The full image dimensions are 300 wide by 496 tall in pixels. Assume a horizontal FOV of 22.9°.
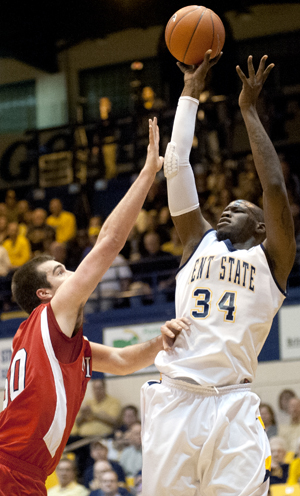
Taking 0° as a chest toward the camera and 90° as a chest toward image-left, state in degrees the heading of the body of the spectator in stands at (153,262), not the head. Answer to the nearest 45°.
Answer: approximately 0°

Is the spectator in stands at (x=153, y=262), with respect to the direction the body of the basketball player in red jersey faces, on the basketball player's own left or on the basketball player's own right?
on the basketball player's own left

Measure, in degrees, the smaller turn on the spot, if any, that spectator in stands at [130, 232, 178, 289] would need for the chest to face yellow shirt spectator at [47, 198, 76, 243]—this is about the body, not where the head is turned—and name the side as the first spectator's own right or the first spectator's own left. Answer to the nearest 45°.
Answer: approximately 135° to the first spectator's own right

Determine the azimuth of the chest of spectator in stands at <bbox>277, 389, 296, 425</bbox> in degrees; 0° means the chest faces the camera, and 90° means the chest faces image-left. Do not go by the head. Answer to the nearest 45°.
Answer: approximately 0°

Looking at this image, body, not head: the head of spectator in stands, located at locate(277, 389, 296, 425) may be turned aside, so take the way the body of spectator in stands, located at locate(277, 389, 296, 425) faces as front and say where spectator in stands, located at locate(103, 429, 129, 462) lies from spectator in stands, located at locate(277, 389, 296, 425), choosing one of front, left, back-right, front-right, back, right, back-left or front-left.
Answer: right

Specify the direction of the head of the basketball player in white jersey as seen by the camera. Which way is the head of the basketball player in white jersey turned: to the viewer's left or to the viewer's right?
to the viewer's left

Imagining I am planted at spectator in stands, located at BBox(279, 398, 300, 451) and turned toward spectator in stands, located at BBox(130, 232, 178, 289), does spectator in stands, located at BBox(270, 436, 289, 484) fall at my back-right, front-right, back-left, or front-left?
back-left

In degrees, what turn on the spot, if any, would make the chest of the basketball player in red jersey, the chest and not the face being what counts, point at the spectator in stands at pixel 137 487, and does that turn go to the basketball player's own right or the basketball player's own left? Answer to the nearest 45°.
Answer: approximately 90° to the basketball player's own left
